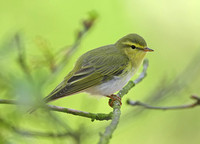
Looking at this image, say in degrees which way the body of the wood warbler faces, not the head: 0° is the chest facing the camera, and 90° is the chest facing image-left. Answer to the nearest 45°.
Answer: approximately 270°
